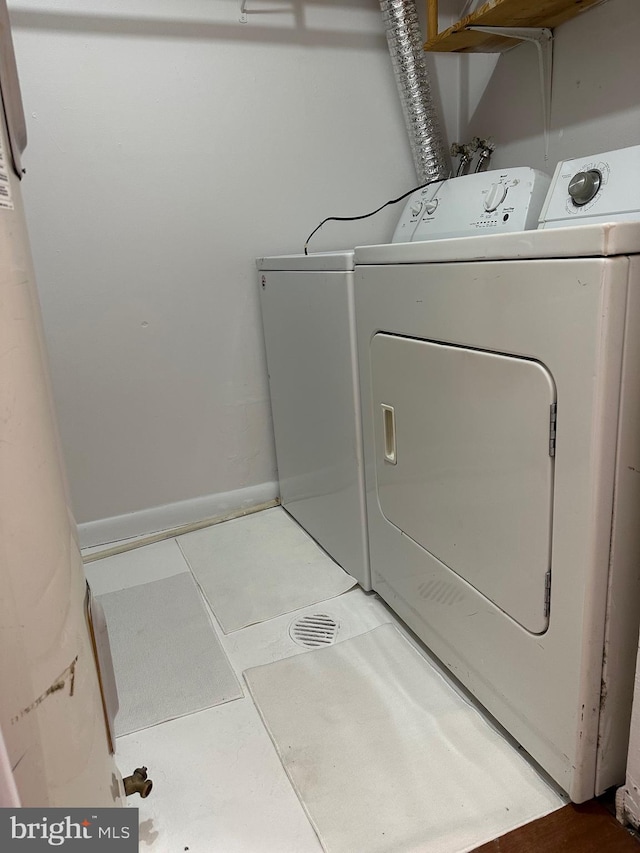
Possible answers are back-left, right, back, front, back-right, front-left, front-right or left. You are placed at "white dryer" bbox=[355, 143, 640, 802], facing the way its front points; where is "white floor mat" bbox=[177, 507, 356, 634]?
right

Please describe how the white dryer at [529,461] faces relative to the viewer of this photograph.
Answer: facing the viewer and to the left of the viewer

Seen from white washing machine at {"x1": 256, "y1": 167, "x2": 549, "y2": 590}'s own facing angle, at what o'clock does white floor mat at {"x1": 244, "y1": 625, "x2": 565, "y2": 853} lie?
The white floor mat is roughly at 10 o'clock from the white washing machine.

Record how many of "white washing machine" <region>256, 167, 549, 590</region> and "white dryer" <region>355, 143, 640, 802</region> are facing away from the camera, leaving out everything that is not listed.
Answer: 0

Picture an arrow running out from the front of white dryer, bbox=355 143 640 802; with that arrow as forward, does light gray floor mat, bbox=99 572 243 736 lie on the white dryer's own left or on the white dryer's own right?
on the white dryer's own right

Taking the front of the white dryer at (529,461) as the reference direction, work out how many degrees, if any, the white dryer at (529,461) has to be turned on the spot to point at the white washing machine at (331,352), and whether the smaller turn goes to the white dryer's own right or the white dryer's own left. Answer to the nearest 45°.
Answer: approximately 90° to the white dryer's own right
